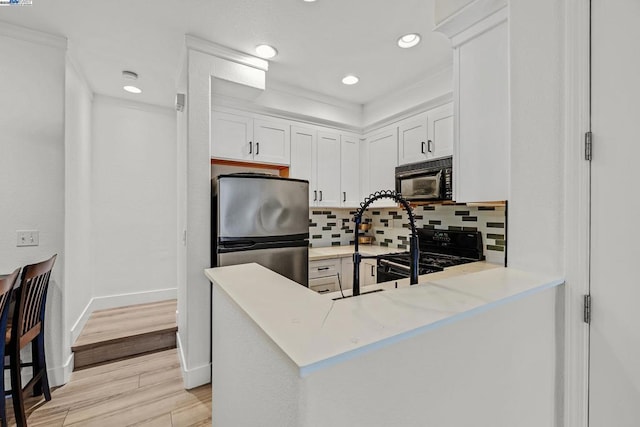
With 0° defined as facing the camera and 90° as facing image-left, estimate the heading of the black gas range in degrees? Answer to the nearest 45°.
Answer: approximately 45°

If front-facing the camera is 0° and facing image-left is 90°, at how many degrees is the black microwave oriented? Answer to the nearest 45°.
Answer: approximately 45°

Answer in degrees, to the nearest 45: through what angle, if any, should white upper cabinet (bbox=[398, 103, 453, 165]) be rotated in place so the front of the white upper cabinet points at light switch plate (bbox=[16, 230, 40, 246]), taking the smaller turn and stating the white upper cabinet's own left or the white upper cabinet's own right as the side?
0° — it already faces it
